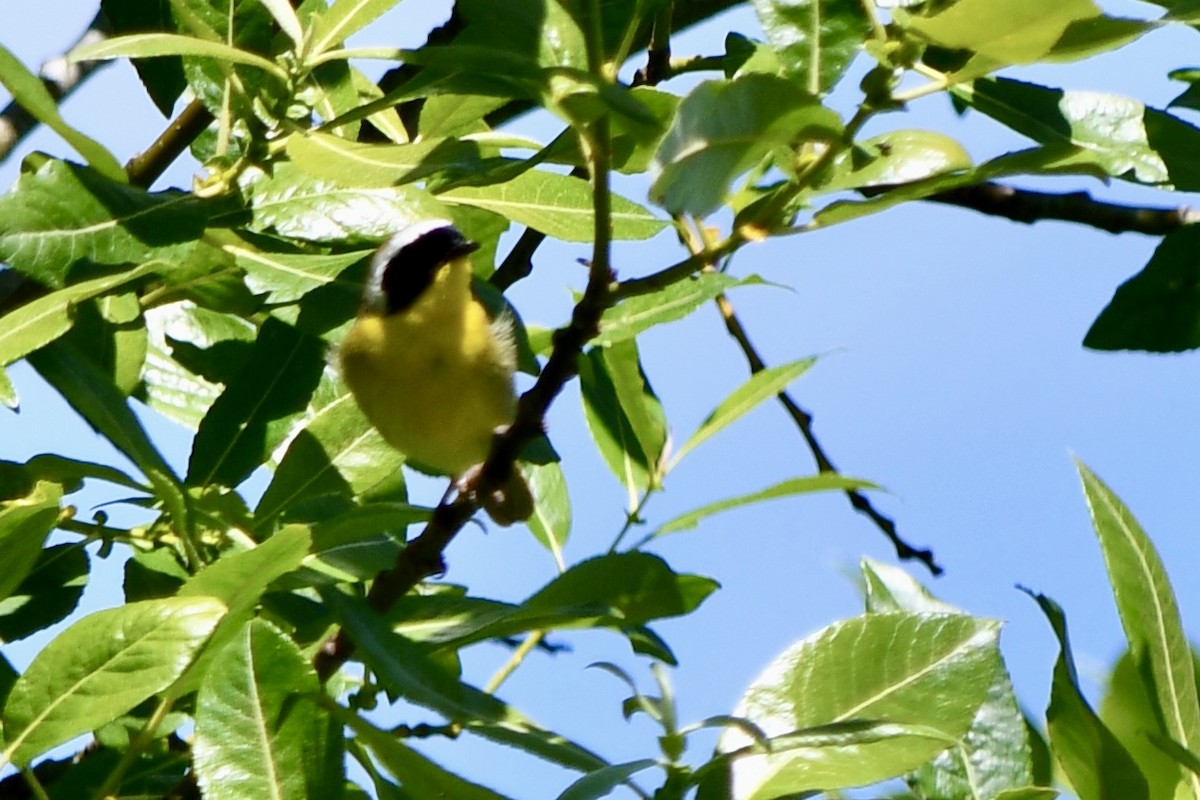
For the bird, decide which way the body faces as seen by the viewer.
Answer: toward the camera
